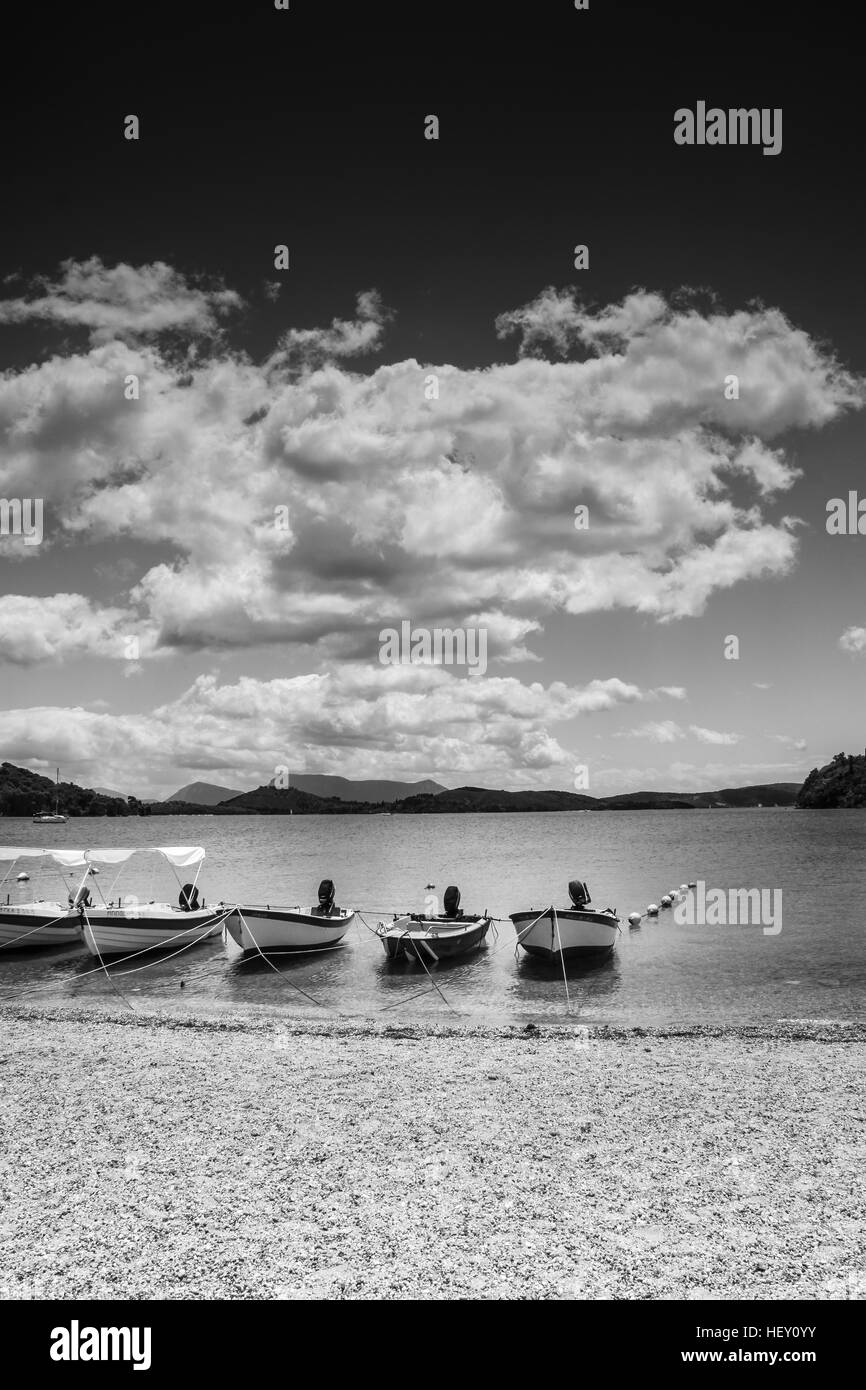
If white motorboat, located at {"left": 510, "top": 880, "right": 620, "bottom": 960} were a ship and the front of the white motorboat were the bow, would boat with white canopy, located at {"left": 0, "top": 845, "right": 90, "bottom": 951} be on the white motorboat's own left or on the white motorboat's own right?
on the white motorboat's own right

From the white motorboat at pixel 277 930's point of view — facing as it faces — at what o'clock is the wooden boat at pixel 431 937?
The wooden boat is roughly at 8 o'clock from the white motorboat.

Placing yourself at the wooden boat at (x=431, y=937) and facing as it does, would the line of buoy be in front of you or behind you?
behind

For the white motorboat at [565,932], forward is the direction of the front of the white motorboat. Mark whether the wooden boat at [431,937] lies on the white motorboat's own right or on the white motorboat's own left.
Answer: on the white motorboat's own right

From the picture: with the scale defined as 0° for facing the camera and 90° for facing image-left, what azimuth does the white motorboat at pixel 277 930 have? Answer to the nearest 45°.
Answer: approximately 45°

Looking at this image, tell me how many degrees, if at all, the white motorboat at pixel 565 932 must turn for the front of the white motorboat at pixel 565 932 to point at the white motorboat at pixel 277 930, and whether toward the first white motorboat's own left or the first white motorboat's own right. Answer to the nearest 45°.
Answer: approximately 90° to the first white motorboat's own right
